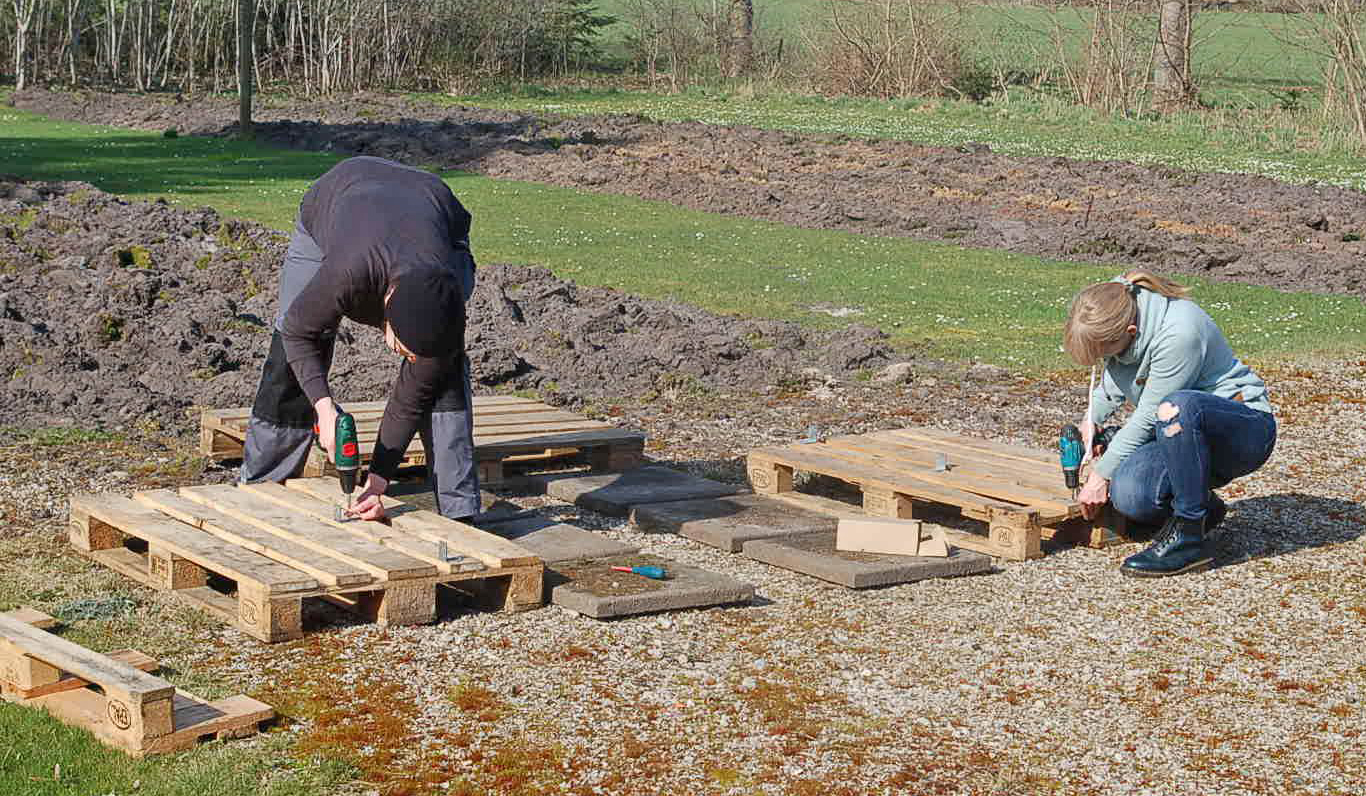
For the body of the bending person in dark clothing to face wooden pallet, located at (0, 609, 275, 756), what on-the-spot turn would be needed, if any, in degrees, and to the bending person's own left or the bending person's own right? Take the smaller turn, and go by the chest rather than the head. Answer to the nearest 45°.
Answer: approximately 45° to the bending person's own right

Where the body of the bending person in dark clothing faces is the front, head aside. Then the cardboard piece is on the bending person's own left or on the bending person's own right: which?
on the bending person's own left

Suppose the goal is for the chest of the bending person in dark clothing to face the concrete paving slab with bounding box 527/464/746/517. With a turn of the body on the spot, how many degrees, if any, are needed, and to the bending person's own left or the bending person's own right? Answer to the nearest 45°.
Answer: approximately 135° to the bending person's own left

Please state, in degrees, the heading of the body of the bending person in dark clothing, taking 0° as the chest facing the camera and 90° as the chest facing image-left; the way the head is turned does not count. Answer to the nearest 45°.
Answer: approximately 0°

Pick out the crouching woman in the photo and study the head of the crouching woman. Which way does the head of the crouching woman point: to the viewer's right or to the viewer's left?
to the viewer's left

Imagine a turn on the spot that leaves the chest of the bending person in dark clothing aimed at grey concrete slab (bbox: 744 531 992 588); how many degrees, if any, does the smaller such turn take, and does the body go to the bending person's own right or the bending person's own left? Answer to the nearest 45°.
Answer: approximately 90° to the bending person's own left

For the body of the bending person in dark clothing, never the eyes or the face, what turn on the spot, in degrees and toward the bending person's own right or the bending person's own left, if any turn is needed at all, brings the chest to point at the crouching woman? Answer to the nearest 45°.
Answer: approximately 90° to the bending person's own left

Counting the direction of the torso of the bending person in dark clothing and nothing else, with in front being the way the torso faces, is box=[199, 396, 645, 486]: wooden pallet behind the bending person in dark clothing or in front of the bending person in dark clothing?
behind

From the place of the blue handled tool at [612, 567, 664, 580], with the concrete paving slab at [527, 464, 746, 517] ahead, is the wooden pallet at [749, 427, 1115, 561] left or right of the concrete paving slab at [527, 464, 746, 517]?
right
